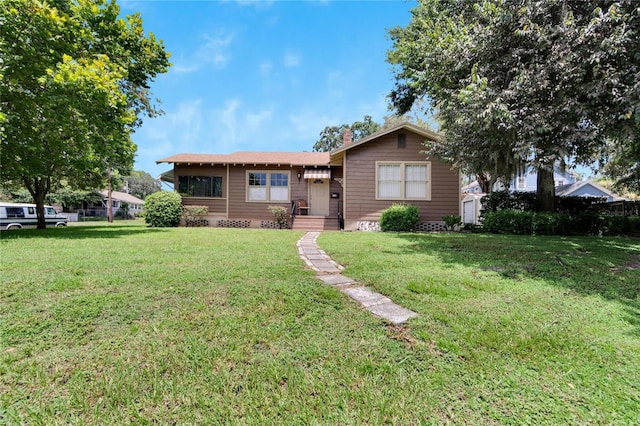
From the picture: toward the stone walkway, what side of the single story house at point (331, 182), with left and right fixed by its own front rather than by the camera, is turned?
front

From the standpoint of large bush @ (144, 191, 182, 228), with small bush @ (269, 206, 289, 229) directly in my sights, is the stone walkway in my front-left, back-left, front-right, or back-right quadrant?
front-right

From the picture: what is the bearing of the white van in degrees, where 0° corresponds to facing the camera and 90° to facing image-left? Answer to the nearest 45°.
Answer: approximately 270°

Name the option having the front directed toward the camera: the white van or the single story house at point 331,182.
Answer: the single story house

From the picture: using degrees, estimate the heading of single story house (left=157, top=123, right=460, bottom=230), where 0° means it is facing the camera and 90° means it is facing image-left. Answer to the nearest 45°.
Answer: approximately 0°

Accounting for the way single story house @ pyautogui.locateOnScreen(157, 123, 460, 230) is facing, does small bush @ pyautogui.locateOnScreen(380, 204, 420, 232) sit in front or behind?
in front

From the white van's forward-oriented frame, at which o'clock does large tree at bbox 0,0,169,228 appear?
The large tree is roughly at 3 o'clock from the white van.

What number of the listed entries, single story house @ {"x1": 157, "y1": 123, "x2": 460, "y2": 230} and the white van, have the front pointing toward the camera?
1

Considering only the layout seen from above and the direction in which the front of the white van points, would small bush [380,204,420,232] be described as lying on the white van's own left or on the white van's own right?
on the white van's own right

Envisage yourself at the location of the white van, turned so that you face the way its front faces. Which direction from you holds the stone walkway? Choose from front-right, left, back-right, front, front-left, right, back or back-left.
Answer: right
